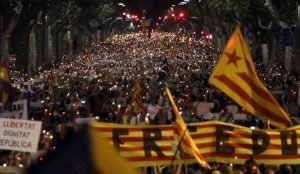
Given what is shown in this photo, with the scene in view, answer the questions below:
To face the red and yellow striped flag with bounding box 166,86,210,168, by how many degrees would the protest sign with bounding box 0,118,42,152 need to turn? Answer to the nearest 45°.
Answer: approximately 45° to its left

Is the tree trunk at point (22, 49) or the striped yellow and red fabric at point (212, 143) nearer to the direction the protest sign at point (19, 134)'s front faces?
the striped yellow and red fabric

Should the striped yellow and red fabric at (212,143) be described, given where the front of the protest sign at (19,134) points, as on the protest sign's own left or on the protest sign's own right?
on the protest sign's own left

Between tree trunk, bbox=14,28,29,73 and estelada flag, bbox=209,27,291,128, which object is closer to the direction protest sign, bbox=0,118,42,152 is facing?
the estelada flag

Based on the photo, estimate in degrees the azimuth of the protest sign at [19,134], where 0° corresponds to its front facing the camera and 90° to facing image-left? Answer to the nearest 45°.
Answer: approximately 0°

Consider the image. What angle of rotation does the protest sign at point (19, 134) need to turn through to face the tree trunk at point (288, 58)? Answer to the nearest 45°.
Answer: approximately 135° to its left

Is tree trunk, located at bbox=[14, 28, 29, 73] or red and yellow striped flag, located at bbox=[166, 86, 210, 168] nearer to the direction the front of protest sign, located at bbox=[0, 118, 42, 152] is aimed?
the red and yellow striped flag
